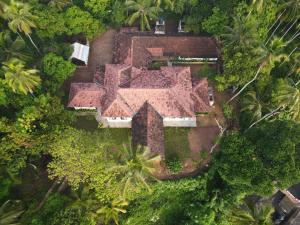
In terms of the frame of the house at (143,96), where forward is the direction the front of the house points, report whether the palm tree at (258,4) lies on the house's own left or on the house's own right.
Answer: on the house's own left

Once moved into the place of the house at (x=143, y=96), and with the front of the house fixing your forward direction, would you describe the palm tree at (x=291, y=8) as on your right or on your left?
on your left

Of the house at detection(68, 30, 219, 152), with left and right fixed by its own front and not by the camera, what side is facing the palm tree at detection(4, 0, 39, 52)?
right

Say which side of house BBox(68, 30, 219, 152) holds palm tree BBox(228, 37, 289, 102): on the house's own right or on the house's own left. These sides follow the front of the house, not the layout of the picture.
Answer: on the house's own left

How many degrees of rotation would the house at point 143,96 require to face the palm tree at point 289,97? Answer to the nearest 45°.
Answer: approximately 90° to its left

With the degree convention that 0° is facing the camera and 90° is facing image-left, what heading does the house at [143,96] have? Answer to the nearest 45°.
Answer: approximately 0°
